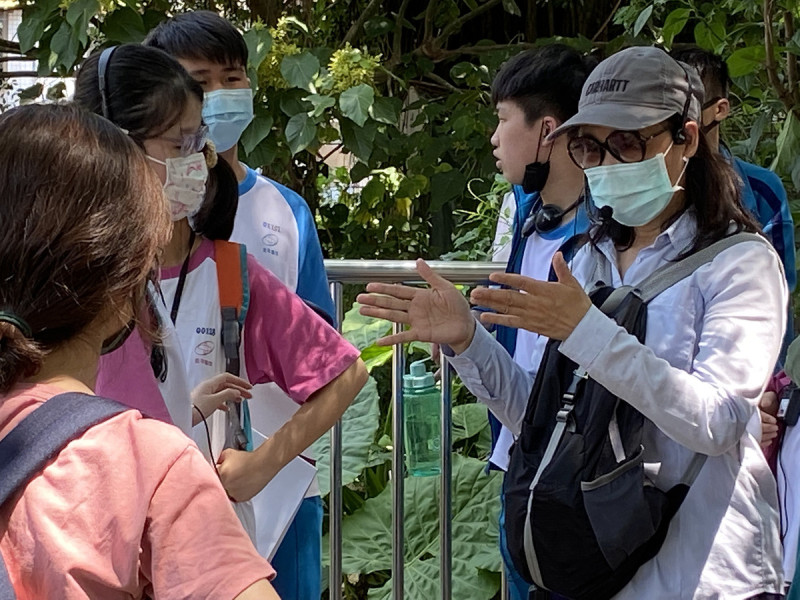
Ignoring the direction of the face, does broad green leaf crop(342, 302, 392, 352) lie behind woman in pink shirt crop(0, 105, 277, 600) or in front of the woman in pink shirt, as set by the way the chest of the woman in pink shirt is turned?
in front

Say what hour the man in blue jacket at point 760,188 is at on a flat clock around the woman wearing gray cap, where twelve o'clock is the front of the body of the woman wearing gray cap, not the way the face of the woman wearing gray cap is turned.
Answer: The man in blue jacket is roughly at 5 o'clock from the woman wearing gray cap.

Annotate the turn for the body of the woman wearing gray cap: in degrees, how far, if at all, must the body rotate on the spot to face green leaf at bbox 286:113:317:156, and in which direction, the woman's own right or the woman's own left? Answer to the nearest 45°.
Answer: approximately 90° to the woman's own right

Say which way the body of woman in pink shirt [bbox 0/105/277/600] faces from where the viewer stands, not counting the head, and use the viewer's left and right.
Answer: facing away from the viewer and to the right of the viewer

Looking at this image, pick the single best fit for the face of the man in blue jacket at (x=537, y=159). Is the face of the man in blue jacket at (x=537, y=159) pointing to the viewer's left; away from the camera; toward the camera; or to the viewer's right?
to the viewer's left

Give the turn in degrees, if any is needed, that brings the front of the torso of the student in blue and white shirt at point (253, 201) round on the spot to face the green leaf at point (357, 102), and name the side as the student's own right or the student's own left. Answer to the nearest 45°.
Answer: approximately 180°

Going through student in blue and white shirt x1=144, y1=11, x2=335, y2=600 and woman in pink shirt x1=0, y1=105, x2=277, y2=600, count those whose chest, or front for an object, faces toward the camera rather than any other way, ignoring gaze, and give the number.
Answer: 1

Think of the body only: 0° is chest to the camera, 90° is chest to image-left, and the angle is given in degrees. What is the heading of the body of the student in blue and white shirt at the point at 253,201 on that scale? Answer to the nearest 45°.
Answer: approximately 0°

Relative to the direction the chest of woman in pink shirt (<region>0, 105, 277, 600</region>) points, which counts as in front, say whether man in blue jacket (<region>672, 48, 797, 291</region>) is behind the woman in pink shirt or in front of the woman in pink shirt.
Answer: in front

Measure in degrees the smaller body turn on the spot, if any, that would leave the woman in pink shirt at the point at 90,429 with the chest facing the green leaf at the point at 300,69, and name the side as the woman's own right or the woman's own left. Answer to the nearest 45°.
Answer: approximately 45° to the woman's own left

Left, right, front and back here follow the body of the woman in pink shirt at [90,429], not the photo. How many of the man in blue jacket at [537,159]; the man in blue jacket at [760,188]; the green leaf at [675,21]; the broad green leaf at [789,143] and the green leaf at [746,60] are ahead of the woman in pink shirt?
5

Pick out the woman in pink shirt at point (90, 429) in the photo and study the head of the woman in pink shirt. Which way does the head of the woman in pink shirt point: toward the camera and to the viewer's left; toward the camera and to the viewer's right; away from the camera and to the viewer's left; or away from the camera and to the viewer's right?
away from the camera and to the viewer's right
